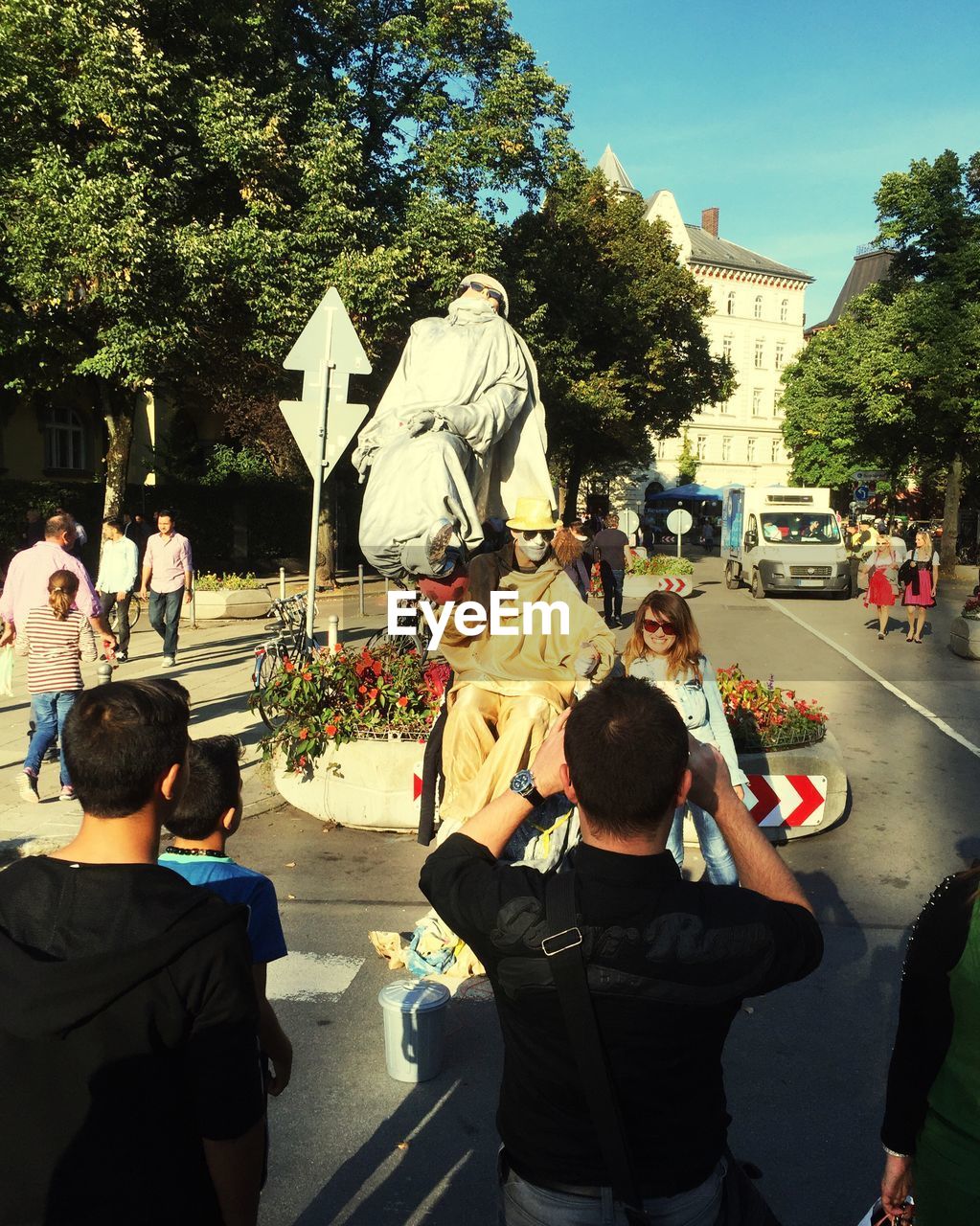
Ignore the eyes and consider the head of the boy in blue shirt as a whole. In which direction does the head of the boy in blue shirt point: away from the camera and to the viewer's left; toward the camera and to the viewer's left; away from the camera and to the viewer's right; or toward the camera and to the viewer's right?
away from the camera and to the viewer's right

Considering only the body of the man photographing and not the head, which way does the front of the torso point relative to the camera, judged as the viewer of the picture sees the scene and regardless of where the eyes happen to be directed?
away from the camera

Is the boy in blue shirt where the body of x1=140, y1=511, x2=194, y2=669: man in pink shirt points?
yes

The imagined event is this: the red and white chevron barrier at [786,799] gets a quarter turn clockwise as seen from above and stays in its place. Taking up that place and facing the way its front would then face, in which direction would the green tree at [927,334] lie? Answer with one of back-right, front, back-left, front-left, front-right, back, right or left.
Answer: right

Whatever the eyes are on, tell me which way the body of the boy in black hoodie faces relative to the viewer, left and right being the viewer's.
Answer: facing away from the viewer and to the right of the viewer

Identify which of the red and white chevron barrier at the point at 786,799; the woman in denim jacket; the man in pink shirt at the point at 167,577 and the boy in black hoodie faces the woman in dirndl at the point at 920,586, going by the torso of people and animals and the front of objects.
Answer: the boy in black hoodie

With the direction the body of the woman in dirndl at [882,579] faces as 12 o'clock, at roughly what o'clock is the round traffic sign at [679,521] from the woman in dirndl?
The round traffic sign is roughly at 5 o'clock from the woman in dirndl.

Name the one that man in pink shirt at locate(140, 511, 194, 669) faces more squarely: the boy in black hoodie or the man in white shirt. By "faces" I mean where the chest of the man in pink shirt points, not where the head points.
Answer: the boy in black hoodie

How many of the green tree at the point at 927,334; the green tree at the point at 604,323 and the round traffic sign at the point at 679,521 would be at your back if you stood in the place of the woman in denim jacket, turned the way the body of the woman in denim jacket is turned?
3

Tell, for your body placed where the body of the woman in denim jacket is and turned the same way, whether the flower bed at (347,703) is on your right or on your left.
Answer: on your right

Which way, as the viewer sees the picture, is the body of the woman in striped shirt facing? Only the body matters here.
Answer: away from the camera
